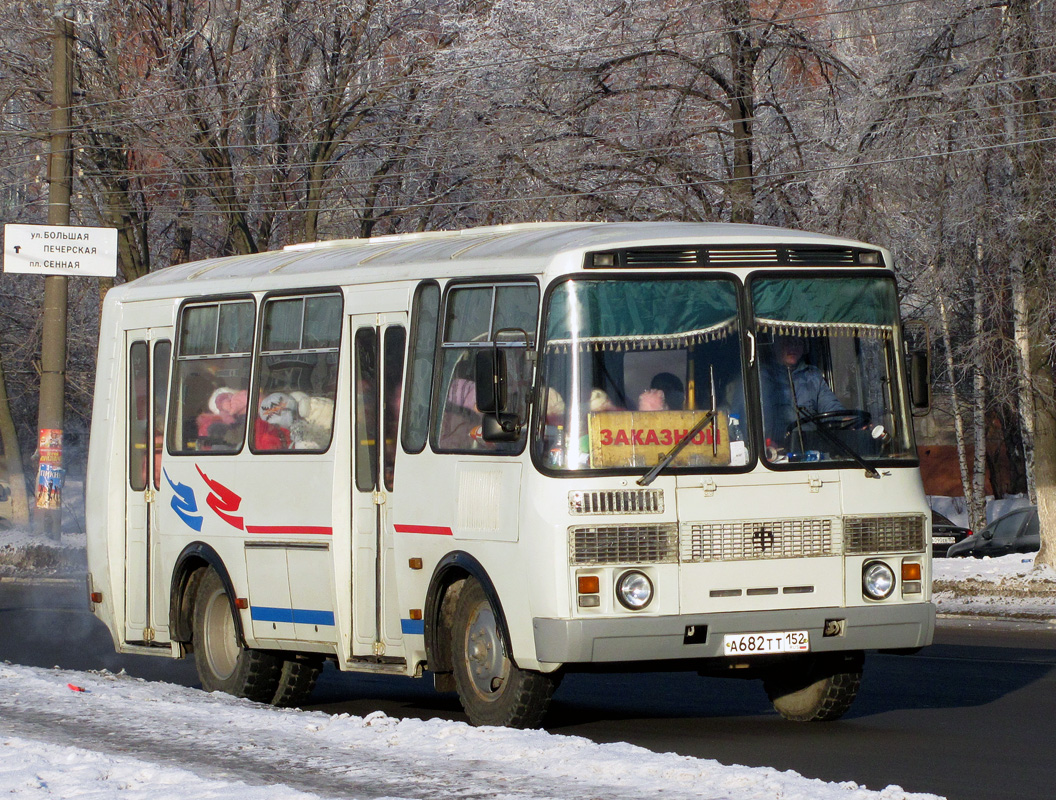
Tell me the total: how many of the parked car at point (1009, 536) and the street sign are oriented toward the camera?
1

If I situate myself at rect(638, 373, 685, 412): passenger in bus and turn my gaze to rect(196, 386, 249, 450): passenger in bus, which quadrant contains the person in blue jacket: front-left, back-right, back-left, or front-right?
back-right

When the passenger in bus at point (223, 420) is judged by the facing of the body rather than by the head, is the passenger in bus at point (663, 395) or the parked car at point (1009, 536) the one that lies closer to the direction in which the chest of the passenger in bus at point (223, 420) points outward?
the passenger in bus

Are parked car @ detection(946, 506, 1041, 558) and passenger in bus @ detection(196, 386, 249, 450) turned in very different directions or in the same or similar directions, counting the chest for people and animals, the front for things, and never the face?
very different directions

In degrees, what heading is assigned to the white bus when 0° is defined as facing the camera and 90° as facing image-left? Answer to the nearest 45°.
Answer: approximately 315°

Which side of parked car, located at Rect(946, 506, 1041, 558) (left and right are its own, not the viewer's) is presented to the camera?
left

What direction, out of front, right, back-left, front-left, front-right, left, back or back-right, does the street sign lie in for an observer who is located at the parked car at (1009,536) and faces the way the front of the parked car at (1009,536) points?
front-left

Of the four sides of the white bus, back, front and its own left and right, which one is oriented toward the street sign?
back
